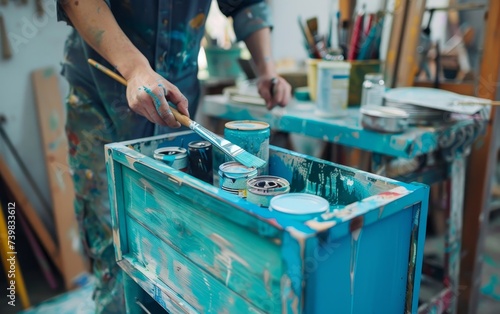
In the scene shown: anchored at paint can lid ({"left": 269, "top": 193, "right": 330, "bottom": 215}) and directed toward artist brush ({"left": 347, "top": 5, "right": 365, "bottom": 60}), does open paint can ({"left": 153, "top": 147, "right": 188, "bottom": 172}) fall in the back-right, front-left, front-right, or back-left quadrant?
front-left
